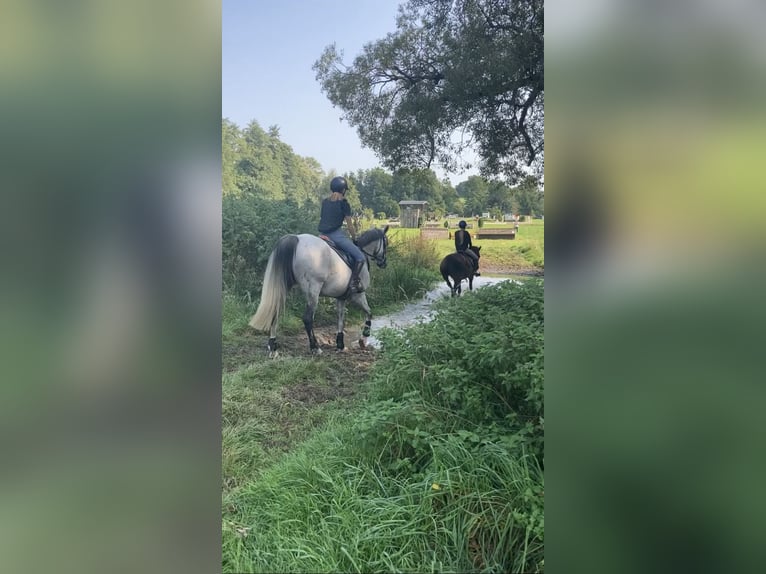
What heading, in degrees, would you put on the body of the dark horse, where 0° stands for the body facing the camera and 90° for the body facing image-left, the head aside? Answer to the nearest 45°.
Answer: approximately 225°

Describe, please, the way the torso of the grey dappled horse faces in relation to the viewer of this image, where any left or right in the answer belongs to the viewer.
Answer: facing away from the viewer and to the right of the viewer

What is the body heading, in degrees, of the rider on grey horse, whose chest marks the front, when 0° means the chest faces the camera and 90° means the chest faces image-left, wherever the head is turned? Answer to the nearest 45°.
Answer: approximately 225°

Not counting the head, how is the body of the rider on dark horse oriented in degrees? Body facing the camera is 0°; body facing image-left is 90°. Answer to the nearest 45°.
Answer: approximately 225°
